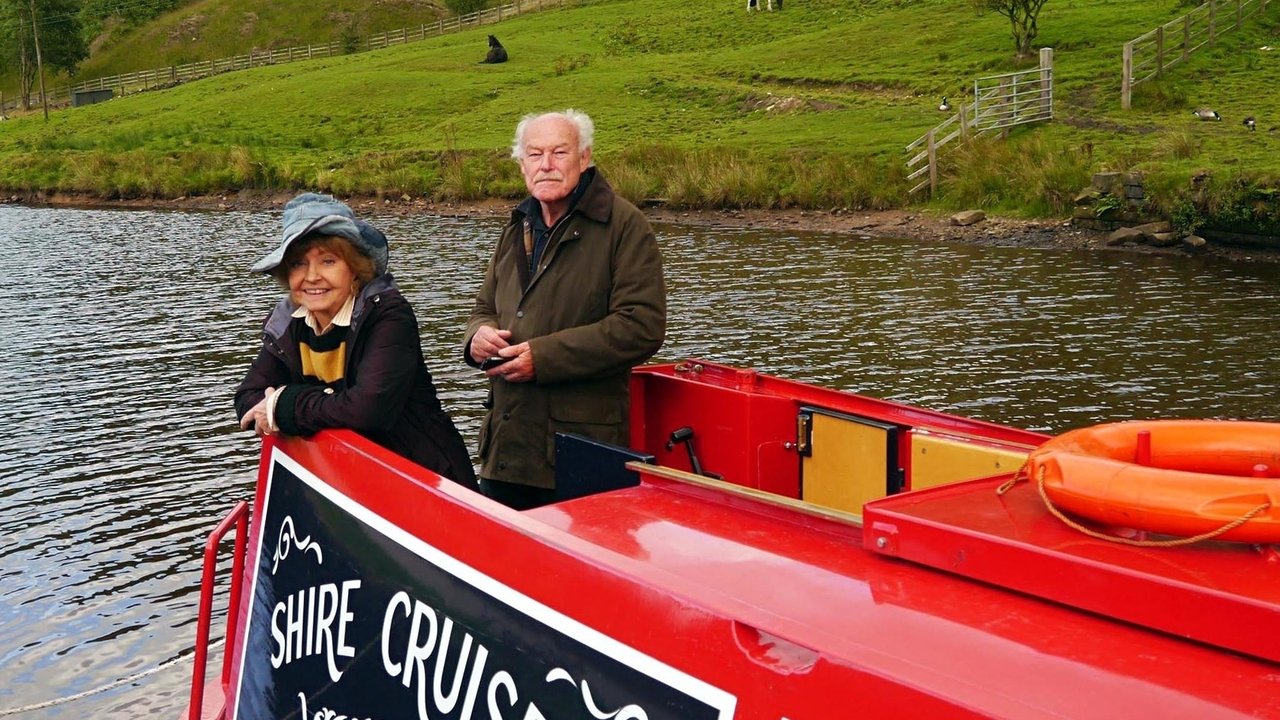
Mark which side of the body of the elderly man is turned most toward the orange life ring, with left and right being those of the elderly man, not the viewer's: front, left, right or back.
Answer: left

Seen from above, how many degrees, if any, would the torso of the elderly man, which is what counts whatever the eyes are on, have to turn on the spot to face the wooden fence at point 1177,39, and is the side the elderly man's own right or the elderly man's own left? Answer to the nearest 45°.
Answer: approximately 180°

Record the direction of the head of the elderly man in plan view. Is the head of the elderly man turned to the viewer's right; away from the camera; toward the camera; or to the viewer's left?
toward the camera

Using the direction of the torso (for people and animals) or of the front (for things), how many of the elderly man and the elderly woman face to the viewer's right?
0

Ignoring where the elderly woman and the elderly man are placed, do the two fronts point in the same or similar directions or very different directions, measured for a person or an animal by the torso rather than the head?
same or similar directions

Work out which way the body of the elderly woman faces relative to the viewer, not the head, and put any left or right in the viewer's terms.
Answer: facing the viewer and to the left of the viewer

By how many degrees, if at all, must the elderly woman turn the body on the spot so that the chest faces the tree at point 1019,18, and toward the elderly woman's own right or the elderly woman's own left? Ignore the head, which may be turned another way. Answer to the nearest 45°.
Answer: approximately 180°

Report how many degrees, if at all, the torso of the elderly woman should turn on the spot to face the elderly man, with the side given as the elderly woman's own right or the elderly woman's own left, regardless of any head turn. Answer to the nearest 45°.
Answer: approximately 135° to the elderly woman's own left

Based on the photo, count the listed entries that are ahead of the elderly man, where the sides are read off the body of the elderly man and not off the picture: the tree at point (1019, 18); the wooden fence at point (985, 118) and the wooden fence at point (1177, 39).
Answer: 0

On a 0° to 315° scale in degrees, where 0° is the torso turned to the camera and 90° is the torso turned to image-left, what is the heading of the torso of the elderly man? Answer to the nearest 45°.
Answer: approximately 45°

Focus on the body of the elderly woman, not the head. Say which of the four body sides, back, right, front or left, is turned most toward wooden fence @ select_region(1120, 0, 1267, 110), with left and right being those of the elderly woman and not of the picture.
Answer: back

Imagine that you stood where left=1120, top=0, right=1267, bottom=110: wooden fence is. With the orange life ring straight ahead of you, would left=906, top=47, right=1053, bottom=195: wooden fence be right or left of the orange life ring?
right

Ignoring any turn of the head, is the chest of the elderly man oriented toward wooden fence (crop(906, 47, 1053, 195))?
no
